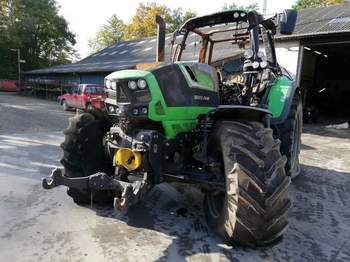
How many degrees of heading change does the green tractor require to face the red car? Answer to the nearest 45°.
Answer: approximately 135° to its right

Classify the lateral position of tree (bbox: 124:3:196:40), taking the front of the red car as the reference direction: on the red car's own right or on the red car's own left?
on the red car's own right

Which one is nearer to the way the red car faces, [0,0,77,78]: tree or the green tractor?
the tree

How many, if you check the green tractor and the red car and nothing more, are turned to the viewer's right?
0

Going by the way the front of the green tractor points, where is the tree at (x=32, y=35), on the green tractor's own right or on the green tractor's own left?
on the green tractor's own right

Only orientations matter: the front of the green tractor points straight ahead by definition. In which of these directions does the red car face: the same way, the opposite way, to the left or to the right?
to the right

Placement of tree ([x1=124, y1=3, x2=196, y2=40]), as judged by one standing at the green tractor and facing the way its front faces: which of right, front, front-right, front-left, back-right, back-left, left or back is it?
back-right

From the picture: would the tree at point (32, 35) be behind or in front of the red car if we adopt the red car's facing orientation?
in front

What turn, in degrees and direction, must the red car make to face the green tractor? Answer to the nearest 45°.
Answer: approximately 135° to its left
